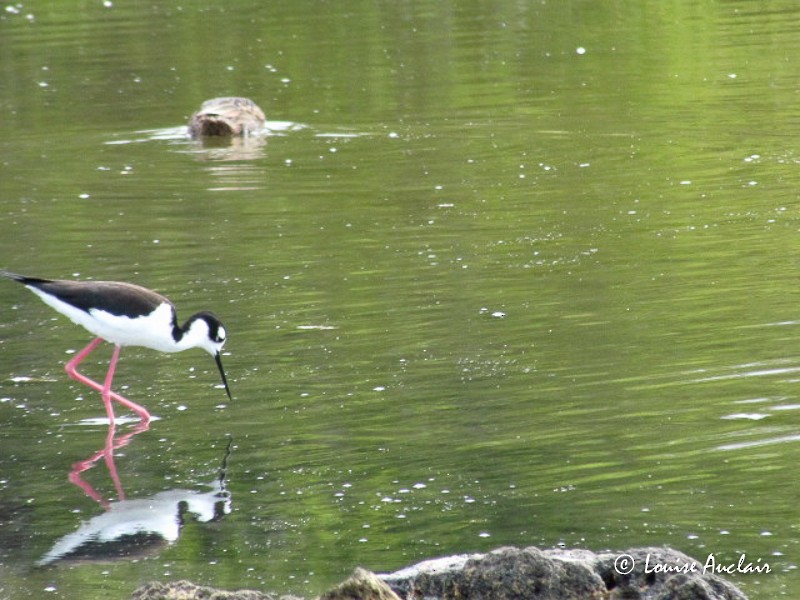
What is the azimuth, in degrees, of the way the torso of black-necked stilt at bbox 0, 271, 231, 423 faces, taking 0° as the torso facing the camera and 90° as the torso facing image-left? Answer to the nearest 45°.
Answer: approximately 270°

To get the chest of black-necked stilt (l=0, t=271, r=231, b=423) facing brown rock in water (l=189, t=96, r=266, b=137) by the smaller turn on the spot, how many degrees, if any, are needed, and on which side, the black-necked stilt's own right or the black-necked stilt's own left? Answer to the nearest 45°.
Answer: approximately 90° to the black-necked stilt's own left

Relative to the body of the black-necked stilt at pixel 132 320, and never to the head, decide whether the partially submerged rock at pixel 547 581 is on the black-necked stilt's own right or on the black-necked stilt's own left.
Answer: on the black-necked stilt's own right
